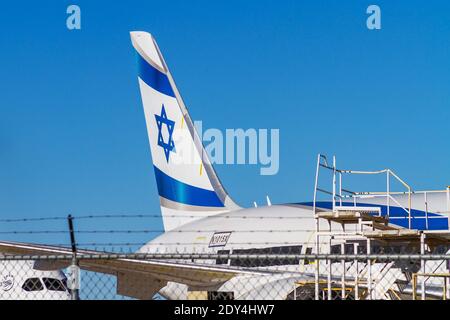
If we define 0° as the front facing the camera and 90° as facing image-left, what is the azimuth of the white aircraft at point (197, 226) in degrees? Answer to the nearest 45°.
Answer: approximately 315°
